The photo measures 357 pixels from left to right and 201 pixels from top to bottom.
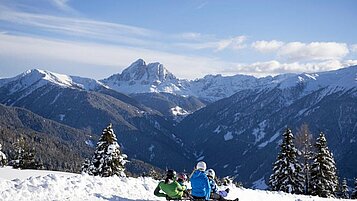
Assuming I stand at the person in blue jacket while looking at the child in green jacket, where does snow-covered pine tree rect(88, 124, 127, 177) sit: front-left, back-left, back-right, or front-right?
front-right

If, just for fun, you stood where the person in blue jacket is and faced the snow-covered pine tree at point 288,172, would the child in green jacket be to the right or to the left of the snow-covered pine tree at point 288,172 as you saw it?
left

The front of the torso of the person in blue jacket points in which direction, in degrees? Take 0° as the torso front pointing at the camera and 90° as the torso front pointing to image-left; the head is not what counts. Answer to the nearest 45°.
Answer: approximately 180°

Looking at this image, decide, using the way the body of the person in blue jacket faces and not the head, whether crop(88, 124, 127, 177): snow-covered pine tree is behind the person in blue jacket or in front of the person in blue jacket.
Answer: in front

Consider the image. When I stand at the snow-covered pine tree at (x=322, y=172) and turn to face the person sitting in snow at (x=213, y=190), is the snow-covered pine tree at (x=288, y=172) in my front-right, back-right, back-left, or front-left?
front-right
